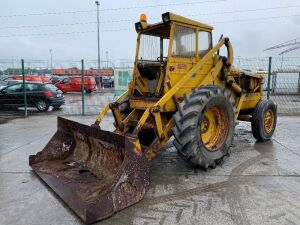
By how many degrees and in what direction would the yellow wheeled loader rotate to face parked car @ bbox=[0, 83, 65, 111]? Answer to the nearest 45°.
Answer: approximately 90° to its right

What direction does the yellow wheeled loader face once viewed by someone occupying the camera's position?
facing the viewer and to the left of the viewer
